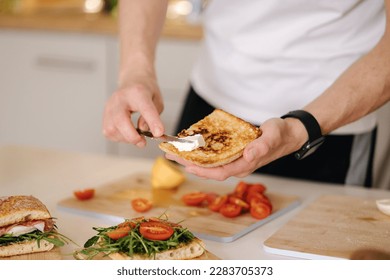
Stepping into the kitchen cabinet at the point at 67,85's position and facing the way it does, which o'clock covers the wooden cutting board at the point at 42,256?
The wooden cutting board is roughly at 12 o'clock from the kitchen cabinet.

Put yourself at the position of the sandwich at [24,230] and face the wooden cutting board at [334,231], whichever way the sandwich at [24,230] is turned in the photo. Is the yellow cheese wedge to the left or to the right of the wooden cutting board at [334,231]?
left

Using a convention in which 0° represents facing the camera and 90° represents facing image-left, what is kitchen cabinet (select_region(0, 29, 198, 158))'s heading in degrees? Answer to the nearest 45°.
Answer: approximately 0°

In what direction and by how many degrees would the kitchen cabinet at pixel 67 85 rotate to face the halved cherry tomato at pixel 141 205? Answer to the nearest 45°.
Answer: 0° — it already faces it

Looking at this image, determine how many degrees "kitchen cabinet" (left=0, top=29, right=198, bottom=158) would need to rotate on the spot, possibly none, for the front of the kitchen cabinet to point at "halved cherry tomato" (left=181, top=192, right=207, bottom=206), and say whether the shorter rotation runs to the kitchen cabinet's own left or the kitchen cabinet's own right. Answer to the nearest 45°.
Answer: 0° — it already faces it

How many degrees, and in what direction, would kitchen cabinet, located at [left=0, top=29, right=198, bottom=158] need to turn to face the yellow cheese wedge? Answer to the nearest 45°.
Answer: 0° — it already faces it

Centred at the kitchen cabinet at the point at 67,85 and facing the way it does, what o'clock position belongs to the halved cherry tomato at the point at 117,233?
The halved cherry tomato is roughly at 12 o'clock from the kitchen cabinet.

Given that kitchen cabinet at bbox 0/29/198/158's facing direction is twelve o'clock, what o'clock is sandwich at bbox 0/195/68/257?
The sandwich is roughly at 12 o'clock from the kitchen cabinet.
